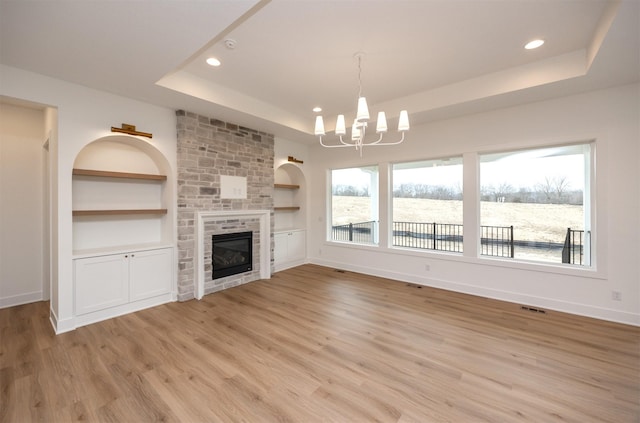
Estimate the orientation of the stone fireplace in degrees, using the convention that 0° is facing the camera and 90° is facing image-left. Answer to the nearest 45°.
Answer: approximately 315°

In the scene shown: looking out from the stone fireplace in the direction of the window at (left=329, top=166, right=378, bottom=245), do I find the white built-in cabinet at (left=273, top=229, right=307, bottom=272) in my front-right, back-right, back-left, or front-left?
front-left

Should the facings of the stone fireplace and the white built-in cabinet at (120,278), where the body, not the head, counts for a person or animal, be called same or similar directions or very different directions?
same or similar directions

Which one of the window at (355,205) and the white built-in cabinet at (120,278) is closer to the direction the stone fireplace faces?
the window

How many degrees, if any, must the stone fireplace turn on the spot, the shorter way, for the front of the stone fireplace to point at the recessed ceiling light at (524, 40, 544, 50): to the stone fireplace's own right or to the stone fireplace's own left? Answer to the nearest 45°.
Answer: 0° — it already faces it

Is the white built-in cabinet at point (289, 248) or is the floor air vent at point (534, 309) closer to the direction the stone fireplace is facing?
the floor air vent

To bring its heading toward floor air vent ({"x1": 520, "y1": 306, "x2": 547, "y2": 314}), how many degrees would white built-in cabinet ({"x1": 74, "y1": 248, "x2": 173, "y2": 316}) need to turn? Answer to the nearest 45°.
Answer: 0° — it already faces it

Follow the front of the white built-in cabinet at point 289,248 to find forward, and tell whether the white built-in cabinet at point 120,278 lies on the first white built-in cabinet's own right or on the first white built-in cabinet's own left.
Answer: on the first white built-in cabinet's own right

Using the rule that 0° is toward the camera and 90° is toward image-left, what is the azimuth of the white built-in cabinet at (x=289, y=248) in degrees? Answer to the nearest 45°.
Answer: approximately 315°

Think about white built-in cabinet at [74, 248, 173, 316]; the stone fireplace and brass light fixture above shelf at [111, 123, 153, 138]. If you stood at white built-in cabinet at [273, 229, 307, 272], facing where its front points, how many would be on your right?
3

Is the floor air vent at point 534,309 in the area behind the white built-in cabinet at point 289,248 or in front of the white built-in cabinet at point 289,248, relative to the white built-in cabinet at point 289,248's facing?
in front

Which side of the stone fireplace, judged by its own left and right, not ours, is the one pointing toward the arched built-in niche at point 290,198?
left

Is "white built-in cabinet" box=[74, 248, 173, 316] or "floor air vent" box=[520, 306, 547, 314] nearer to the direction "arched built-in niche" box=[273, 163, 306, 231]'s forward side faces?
the floor air vent

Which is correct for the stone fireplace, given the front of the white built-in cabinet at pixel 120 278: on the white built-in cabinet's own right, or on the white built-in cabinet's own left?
on the white built-in cabinet's own left

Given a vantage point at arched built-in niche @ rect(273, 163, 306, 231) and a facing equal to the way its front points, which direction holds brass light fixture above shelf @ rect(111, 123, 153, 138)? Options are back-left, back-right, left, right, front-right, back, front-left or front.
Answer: right

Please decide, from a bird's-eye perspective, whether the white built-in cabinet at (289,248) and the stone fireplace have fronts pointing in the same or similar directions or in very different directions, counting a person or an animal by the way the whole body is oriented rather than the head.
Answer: same or similar directions

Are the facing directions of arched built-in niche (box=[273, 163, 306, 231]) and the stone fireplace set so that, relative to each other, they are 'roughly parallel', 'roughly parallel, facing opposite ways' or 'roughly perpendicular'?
roughly parallel

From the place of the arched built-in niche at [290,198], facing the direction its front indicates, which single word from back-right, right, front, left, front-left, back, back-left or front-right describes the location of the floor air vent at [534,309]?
front

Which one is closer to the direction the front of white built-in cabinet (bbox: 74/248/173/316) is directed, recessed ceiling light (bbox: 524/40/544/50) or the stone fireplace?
the recessed ceiling light
